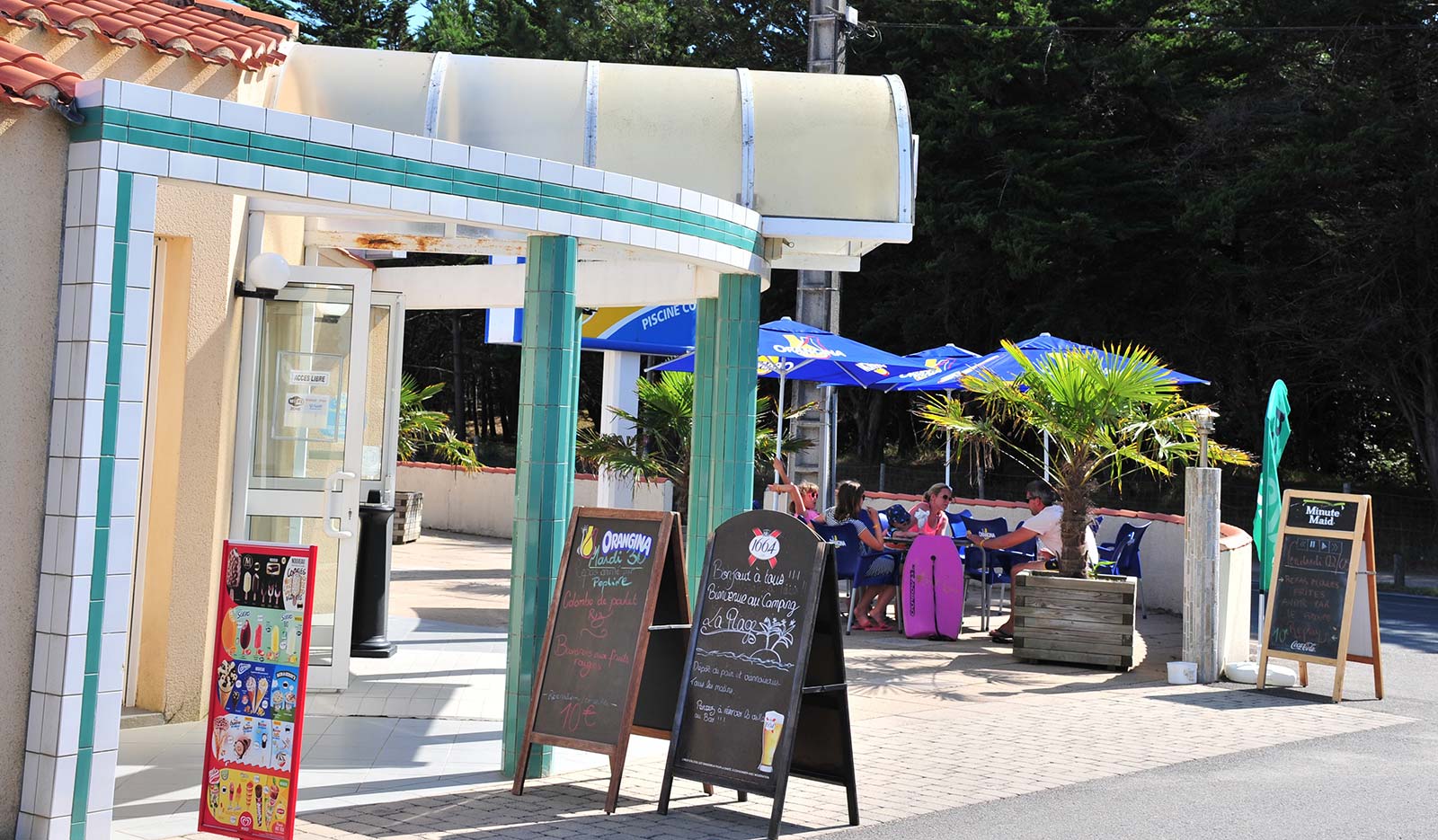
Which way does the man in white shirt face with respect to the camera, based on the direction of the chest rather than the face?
to the viewer's left

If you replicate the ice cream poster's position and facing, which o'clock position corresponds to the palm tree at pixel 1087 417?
The palm tree is roughly at 8 o'clock from the ice cream poster.

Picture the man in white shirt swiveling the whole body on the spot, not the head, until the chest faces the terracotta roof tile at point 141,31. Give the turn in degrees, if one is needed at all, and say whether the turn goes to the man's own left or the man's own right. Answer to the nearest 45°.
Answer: approximately 45° to the man's own left

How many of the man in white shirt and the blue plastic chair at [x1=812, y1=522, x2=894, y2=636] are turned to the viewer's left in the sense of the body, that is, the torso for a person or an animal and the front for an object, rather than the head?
1

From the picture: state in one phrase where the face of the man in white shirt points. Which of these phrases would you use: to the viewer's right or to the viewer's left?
to the viewer's left

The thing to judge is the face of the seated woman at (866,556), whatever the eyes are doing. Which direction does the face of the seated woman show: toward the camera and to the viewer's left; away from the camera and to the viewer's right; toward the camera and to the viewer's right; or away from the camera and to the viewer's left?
away from the camera and to the viewer's right

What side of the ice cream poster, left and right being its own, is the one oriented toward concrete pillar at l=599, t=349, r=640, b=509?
back

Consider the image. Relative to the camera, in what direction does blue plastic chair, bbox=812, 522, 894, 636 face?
facing away from the viewer and to the right of the viewer

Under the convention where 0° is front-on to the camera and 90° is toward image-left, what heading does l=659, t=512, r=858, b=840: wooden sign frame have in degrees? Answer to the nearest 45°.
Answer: approximately 45°

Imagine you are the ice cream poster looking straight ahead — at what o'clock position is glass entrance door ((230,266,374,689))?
The glass entrance door is roughly at 6 o'clock from the ice cream poster.

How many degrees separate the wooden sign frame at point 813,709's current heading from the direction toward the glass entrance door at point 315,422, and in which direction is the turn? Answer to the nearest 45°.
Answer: approximately 90° to its right

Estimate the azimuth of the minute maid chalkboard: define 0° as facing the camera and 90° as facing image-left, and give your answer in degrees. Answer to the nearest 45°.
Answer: approximately 45°
